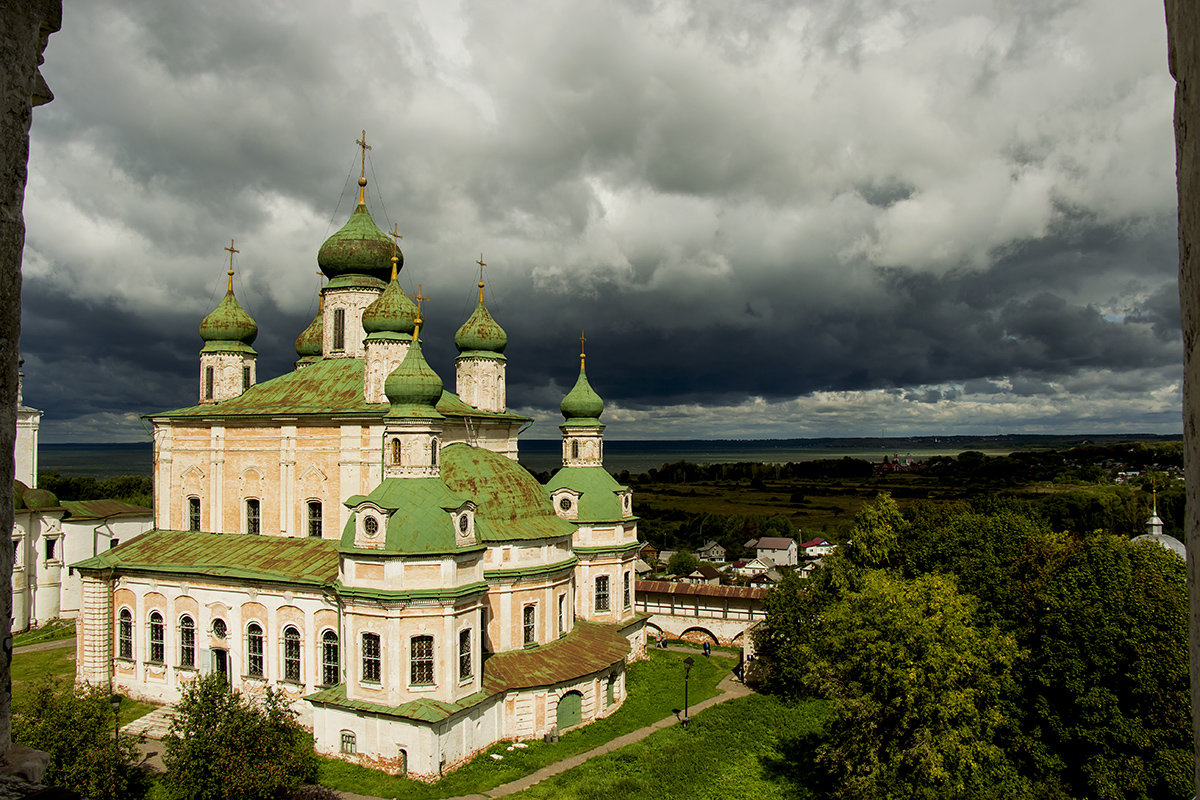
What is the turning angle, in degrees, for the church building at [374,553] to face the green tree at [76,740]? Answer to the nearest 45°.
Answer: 0° — it already faces it

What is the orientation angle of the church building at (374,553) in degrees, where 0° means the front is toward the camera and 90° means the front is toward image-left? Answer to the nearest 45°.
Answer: approximately 135°

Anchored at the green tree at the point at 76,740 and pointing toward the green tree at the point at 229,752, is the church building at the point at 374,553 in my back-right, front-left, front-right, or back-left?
front-left

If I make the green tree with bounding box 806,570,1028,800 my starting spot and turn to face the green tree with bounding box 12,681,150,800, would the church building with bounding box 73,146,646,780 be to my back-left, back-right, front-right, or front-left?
front-right

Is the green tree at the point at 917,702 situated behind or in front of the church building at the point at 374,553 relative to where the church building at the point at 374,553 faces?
behind

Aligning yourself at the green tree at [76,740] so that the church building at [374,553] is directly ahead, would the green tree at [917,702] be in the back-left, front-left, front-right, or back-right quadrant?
front-right
